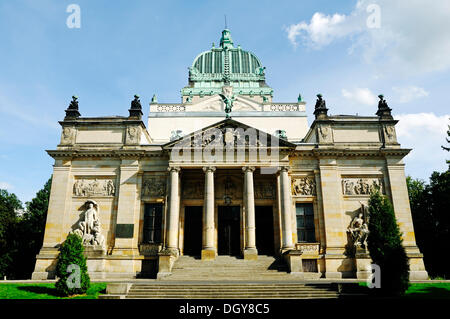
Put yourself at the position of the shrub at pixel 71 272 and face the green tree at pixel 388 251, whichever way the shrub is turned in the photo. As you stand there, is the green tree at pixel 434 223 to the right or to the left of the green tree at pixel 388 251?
left

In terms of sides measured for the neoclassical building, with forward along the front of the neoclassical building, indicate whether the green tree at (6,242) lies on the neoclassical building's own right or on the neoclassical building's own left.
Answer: on the neoclassical building's own right

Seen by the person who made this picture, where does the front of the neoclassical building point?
facing the viewer

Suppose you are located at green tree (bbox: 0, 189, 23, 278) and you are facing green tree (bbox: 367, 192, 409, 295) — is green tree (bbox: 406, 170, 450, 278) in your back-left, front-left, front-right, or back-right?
front-left

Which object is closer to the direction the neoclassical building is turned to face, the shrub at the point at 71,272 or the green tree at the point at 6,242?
the shrub

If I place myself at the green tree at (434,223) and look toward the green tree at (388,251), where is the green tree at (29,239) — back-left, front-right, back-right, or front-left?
front-right

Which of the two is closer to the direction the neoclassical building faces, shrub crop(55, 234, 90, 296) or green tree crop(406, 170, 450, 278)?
the shrub

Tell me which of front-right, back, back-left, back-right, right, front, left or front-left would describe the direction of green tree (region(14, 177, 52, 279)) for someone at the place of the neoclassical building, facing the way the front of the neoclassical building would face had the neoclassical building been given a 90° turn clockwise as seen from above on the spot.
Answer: front-right

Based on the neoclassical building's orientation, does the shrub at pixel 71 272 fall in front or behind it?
in front

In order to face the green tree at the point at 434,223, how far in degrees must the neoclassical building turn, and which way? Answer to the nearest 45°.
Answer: approximately 135° to its left
